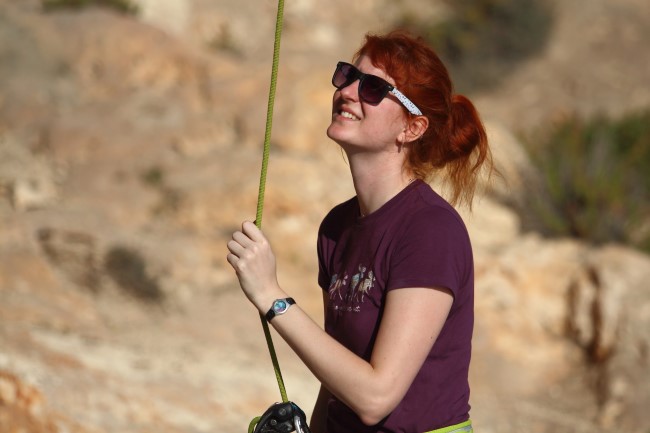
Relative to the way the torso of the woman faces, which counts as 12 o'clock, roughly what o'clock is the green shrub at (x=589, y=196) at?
The green shrub is roughly at 5 o'clock from the woman.

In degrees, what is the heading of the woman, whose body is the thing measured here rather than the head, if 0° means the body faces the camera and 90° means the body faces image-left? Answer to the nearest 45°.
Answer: approximately 45°

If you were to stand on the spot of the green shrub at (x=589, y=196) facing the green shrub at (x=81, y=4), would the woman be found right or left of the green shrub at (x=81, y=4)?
left
